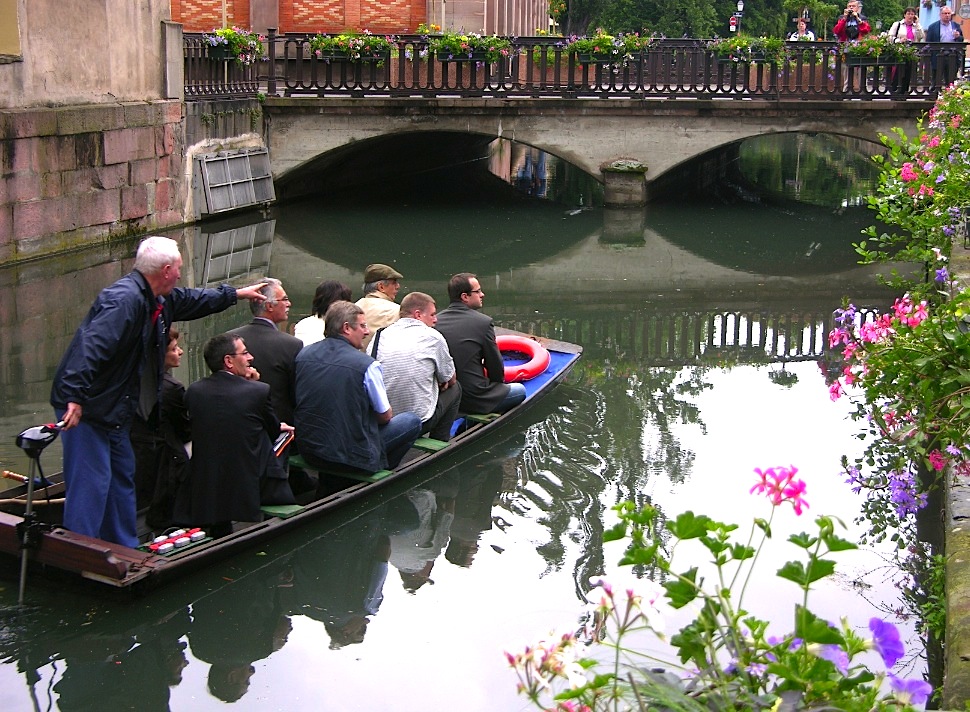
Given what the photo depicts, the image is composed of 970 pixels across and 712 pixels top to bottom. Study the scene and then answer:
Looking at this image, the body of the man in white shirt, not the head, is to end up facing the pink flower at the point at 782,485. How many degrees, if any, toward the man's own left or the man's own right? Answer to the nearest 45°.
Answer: approximately 135° to the man's own right

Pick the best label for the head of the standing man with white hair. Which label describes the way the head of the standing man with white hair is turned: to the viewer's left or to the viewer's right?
to the viewer's right

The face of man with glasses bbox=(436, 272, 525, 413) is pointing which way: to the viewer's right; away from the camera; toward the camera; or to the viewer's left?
to the viewer's right

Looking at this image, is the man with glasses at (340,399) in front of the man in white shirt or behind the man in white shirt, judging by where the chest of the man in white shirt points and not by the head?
behind

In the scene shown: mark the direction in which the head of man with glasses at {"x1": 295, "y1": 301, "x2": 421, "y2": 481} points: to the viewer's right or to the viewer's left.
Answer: to the viewer's right

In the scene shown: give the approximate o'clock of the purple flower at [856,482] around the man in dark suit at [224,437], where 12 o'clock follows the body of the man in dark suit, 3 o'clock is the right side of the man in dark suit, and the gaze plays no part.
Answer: The purple flower is roughly at 1 o'clock from the man in dark suit.

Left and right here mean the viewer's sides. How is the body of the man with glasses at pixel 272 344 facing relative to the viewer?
facing away from the viewer and to the right of the viewer

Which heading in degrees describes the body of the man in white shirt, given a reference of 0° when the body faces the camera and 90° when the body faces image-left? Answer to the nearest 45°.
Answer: approximately 225°

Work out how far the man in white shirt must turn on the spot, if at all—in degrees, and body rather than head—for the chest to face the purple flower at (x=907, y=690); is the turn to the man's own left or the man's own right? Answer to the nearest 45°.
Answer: approximately 135° to the man's own right

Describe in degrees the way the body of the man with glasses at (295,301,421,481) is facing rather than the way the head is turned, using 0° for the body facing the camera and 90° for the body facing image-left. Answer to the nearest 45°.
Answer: approximately 225°

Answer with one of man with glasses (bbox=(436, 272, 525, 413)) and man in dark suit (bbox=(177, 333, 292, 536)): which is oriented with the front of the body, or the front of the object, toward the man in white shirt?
the man in dark suit

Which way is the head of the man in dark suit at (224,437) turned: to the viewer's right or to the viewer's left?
to the viewer's right

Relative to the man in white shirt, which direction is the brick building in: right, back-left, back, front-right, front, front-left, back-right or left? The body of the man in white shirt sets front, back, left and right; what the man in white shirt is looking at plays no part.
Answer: front-left
